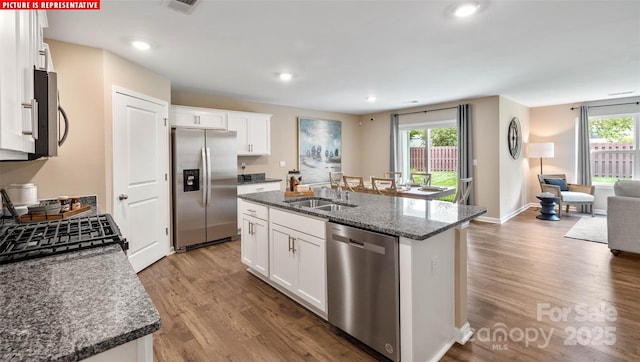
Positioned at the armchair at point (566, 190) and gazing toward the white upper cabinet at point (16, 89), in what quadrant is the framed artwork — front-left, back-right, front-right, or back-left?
front-right

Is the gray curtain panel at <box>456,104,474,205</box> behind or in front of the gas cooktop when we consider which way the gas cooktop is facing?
in front

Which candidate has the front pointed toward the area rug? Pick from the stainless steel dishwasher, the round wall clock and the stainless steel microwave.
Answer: the stainless steel microwave

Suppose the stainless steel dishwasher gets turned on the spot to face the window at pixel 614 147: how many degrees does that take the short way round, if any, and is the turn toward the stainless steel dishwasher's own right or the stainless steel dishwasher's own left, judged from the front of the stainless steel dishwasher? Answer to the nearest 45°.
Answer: approximately 180°

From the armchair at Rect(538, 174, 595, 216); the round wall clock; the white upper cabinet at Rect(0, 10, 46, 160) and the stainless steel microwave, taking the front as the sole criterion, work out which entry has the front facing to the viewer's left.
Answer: the round wall clock

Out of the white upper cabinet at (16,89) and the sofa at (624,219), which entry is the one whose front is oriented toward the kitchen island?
the white upper cabinet

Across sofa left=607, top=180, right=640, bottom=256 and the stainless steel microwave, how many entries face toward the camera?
0

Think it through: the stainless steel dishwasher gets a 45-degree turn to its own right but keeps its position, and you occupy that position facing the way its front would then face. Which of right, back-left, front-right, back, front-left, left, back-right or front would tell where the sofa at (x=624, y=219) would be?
back-right

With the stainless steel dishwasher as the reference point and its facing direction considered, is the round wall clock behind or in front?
behind

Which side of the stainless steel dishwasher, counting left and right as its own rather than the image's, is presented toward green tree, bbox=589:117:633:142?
back

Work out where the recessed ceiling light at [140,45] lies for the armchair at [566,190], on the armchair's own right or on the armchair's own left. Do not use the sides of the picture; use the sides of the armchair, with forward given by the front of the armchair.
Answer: on the armchair's own right

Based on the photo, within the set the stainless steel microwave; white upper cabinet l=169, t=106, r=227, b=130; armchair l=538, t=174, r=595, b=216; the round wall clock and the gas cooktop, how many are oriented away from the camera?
0

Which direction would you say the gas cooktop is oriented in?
to the viewer's right

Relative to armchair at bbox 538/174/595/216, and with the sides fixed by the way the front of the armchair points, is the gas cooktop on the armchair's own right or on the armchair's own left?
on the armchair's own right

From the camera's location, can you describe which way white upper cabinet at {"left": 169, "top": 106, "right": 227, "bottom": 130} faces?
facing the viewer

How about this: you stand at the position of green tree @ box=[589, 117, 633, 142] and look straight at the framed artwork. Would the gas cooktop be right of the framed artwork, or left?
left
